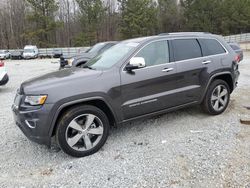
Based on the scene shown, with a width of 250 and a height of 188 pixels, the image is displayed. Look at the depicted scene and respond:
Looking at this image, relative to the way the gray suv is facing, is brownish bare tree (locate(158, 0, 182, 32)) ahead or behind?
behind

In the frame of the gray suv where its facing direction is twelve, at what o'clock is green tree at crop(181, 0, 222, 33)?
The green tree is roughly at 5 o'clock from the gray suv.

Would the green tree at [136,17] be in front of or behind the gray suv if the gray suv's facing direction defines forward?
behind

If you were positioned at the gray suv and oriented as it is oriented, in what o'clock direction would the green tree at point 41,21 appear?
The green tree is roughly at 4 o'clock from the gray suv.

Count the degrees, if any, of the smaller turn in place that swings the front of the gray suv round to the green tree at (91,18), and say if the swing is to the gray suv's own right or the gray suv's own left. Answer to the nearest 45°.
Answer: approximately 135° to the gray suv's own right

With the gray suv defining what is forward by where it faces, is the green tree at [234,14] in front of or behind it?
behind

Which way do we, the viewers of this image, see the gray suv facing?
facing the viewer and to the left of the viewer
